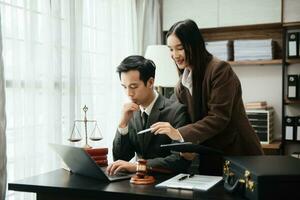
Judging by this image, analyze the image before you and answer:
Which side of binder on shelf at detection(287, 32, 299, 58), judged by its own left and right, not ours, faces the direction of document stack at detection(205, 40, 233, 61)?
right

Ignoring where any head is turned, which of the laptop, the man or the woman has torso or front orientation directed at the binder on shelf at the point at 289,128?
the laptop

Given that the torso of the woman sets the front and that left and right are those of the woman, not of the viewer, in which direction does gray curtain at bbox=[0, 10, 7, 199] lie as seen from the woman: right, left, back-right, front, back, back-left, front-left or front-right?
front-right

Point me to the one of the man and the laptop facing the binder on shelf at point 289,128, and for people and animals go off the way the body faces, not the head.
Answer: the laptop

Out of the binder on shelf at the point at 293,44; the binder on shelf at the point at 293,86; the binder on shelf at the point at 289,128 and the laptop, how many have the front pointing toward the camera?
3

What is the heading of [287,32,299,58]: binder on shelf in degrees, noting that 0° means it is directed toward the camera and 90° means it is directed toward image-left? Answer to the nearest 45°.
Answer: approximately 0°

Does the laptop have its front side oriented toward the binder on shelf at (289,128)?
yes

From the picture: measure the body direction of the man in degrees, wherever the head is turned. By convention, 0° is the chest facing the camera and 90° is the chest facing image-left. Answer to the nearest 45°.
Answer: approximately 45°

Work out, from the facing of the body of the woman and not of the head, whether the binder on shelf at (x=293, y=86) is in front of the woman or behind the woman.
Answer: behind
